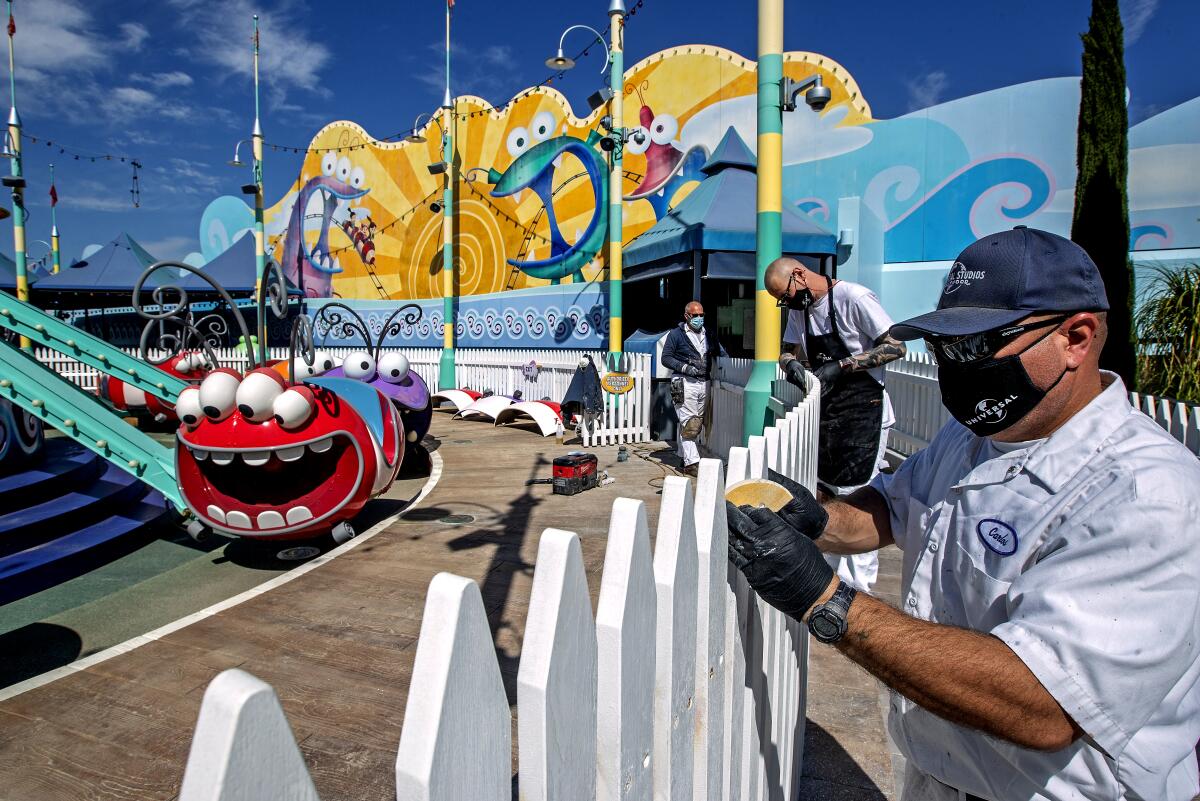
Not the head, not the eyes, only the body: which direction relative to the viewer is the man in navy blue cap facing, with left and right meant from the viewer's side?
facing the viewer and to the left of the viewer

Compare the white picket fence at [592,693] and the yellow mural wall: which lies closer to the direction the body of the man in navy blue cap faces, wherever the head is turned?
the white picket fence

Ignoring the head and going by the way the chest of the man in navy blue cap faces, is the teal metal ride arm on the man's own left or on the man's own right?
on the man's own right

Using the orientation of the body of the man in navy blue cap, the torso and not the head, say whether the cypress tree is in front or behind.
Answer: behind

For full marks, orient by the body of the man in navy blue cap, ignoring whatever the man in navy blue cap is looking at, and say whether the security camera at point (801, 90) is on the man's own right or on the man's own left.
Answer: on the man's own right

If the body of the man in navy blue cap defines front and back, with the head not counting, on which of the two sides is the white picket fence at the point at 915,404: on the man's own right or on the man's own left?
on the man's own right

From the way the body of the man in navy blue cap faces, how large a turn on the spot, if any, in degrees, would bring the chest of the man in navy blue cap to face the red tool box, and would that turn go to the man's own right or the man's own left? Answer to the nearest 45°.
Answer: approximately 90° to the man's own right

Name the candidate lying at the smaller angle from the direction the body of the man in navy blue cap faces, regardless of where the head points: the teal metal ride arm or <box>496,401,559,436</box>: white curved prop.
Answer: the teal metal ride arm

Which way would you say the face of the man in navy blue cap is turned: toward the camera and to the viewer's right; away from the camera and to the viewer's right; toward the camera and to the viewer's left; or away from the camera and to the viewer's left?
toward the camera and to the viewer's left

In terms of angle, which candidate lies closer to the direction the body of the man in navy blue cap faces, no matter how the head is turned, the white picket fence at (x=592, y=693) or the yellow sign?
the white picket fence

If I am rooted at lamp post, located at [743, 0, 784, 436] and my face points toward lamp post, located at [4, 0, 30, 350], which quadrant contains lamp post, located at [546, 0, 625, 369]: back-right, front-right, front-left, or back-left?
front-right

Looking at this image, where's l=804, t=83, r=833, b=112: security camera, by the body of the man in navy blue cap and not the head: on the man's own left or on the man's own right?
on the man's own right
